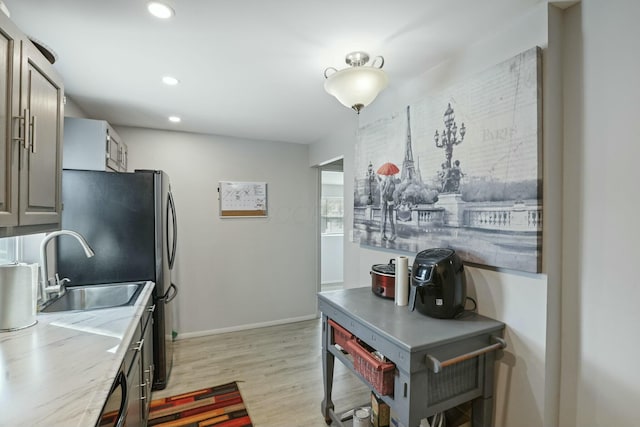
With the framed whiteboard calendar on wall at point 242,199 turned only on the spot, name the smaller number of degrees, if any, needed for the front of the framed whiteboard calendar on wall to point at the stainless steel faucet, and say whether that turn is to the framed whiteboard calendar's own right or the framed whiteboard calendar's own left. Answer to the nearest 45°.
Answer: approximately 45° to the framed whiteboard calendar's own right

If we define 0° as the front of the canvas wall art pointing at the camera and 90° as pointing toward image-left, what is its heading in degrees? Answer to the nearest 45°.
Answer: approximately 45°

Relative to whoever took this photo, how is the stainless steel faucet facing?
facing to the right of the viewer

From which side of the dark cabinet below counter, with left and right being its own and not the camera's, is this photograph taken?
right
